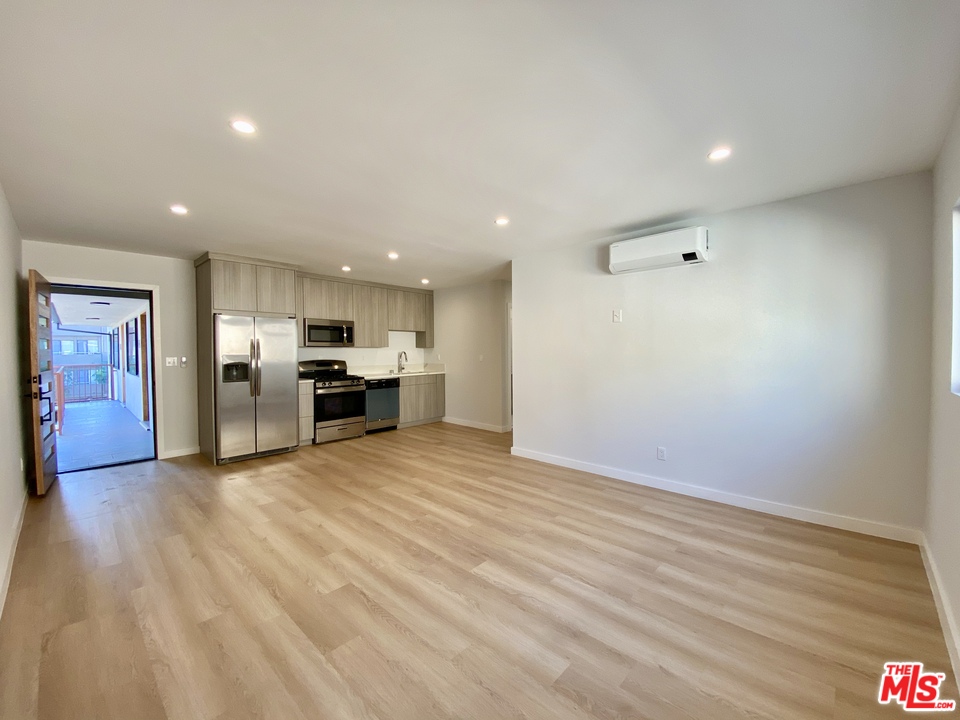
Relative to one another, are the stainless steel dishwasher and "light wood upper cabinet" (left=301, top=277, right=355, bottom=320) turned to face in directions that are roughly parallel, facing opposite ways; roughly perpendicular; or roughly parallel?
roughly parallel

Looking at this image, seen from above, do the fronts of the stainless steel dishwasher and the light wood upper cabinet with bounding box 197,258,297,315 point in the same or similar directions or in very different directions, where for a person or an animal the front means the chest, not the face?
same or similar directions

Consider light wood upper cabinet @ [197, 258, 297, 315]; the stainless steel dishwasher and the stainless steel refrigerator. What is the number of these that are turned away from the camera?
0

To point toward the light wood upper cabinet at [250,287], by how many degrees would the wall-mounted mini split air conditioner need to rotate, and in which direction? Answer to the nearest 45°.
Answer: approximately 45° to its right

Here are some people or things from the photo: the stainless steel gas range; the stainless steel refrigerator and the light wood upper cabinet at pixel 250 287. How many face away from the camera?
0

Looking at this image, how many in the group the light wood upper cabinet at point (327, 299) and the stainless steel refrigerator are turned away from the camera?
0

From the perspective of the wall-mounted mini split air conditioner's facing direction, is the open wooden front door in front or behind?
in front

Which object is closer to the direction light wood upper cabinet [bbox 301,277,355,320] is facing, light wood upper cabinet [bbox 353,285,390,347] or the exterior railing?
the light wood upper cabinet

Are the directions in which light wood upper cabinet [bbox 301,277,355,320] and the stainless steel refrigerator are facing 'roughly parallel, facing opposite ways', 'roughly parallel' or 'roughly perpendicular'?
roughly parallel

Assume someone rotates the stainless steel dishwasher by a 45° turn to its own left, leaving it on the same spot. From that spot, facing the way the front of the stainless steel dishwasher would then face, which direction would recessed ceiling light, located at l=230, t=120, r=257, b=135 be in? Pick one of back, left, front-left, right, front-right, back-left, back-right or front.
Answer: right

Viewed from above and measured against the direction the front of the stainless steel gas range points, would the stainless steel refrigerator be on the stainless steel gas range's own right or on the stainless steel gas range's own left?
on the stainless steel gas range's own right

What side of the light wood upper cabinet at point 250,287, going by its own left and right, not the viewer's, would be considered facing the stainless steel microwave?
left

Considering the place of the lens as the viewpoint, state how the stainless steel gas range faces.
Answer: facing the viewer and to the right of the viewer

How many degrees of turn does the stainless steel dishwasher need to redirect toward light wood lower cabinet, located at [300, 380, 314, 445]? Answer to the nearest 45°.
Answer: approximately 90° to its right

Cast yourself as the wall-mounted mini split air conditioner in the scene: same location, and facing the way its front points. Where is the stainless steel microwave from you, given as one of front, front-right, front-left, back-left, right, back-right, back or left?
front-right

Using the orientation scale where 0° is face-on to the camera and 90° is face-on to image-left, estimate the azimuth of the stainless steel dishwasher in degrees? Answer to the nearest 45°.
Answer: approximately 315°
